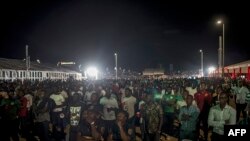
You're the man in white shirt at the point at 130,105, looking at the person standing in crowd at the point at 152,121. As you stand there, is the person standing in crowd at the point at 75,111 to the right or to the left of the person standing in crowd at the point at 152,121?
right

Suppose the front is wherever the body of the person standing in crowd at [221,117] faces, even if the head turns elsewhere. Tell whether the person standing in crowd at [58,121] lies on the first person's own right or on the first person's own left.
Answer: on the first person's own right

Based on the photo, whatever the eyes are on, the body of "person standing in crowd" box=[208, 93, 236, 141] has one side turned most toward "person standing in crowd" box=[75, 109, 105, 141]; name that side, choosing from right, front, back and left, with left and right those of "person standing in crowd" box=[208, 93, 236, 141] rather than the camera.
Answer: right

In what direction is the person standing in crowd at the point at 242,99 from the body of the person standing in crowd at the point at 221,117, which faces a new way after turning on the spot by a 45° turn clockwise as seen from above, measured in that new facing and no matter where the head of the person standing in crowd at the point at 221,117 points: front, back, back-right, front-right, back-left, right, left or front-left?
back-right

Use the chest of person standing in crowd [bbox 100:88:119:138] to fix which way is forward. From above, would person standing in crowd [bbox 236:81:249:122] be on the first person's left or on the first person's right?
on the first person's left

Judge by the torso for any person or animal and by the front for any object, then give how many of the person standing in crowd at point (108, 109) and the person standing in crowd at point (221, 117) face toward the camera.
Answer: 2

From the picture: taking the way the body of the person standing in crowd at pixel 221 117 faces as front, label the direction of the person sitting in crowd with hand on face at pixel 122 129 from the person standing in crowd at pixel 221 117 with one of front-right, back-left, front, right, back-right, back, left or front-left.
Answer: right

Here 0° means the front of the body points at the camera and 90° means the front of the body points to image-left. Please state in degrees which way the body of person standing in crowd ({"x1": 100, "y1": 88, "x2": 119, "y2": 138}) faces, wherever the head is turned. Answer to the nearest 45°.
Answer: approximately 0°

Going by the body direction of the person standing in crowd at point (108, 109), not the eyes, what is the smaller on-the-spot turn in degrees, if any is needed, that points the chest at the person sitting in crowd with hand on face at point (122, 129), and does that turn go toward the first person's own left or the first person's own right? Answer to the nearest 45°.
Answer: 0° — they already face them

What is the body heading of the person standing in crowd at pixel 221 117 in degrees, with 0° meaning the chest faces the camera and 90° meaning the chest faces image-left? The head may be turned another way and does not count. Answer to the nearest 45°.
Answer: approximately 0°

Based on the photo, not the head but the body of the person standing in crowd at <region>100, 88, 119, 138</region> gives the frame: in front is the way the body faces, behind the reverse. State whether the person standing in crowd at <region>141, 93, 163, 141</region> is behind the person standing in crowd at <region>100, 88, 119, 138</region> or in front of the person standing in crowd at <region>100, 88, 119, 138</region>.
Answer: in front
